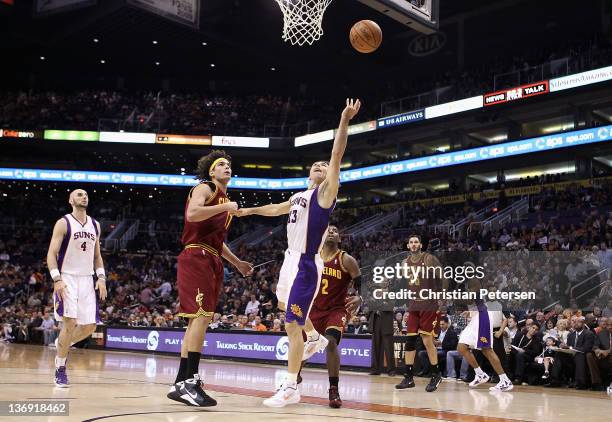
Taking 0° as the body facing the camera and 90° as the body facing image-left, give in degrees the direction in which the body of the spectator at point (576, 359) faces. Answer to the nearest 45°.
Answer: approximately 45°

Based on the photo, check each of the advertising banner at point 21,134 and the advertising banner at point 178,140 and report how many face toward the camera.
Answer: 2

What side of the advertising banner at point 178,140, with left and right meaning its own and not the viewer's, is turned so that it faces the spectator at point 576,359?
front

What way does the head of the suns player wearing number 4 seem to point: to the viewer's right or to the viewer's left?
to the viewer's right

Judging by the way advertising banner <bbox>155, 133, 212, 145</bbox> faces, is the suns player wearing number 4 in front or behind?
in front

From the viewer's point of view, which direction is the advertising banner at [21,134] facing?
toward the camera

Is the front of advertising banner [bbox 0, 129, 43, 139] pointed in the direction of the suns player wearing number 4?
yes

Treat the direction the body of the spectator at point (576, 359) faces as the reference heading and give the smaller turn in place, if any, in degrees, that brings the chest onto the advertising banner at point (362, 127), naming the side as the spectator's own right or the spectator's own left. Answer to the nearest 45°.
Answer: approximately 90° to the spectator's own right

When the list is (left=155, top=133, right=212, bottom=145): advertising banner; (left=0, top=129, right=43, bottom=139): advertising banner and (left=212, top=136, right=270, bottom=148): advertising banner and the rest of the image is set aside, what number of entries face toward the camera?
3

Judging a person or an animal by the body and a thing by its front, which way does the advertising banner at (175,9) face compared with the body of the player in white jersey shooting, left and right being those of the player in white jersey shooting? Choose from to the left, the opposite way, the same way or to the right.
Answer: to the left

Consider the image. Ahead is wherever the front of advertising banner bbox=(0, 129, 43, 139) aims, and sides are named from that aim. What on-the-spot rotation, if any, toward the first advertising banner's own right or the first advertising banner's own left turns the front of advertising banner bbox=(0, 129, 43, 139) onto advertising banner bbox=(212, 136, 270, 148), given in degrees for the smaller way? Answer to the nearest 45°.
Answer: approximately 90° to the first advertising banner's own left

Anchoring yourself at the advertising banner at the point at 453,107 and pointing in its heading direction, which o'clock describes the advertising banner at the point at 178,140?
the advertising banner at the point at 178,140 is roughly at 2 o'clock from the advertising banner at the point at 453,107.

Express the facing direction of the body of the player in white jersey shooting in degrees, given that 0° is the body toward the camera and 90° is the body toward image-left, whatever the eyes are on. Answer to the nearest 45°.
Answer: approximately 45°

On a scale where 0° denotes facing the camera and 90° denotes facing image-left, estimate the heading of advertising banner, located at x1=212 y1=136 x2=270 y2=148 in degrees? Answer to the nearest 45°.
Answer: approximately 0°

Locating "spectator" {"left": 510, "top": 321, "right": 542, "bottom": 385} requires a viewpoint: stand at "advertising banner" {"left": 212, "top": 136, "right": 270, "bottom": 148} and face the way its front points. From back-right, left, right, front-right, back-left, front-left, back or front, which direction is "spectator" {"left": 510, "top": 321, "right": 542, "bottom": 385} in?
front

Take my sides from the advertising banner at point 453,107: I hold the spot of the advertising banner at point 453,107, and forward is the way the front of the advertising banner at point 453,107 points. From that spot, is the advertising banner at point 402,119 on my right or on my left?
on my right

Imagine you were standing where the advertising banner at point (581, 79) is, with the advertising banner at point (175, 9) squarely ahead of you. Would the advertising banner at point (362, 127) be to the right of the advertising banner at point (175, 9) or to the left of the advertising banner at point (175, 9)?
right

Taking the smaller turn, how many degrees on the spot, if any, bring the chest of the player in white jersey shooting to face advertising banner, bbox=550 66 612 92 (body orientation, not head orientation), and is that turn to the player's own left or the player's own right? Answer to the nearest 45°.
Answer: approximately 180°

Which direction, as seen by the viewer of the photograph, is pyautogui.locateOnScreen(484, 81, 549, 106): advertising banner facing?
facing the viewer and to the left of the viewer
